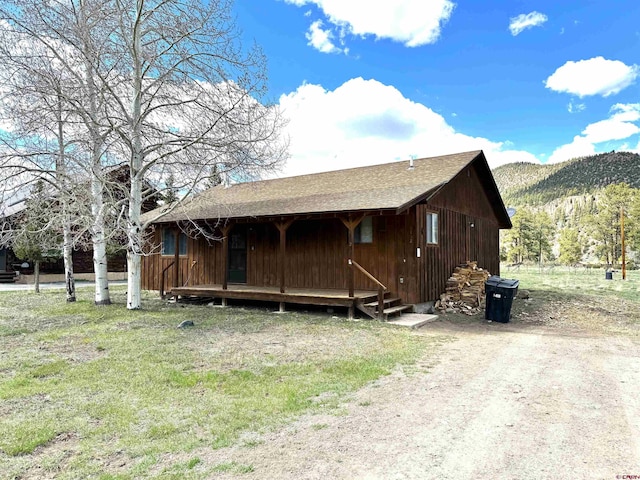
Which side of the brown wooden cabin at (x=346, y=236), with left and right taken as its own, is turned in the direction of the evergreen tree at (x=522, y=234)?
back

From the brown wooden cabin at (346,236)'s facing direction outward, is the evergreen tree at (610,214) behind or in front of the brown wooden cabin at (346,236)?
behind

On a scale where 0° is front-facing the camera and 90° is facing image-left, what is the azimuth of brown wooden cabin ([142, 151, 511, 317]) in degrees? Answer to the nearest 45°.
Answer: approximately 45°

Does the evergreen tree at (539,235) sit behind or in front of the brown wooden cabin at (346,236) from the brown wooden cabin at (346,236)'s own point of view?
behind

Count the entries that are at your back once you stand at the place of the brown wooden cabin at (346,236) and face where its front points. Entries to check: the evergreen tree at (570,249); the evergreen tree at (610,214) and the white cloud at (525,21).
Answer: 3

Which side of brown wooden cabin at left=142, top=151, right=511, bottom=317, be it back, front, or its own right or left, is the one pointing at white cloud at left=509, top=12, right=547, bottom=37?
back
